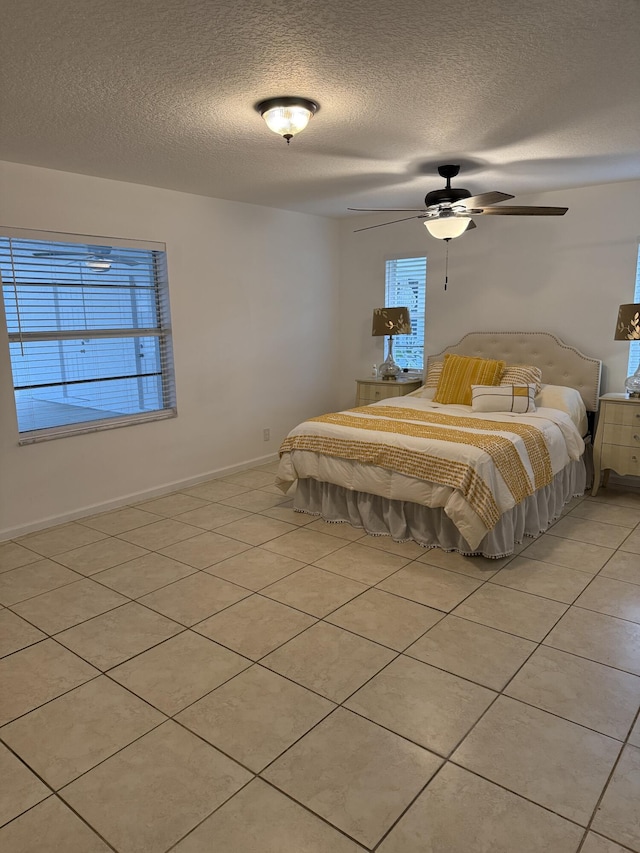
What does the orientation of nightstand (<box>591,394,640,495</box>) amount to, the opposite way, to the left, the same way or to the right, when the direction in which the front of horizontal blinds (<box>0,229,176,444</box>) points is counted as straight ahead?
to the right

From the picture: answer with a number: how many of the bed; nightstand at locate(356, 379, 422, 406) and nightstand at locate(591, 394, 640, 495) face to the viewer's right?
0

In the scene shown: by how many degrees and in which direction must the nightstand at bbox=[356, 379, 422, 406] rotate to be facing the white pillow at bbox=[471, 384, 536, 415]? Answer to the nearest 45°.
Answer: approximately 90° to its left

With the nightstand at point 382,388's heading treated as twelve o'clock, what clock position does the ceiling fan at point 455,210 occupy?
The ceiling fan is roughly at 10 o'clock from the nightstand.

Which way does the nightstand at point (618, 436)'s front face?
toward the camera

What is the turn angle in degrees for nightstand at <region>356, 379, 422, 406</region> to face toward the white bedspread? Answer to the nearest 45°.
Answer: approximately 45° to its left

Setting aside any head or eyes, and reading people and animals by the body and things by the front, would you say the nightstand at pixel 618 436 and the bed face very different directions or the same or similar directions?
same or similar directions

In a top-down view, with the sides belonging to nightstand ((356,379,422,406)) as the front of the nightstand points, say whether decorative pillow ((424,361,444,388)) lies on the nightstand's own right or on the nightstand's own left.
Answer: on the nightstand's own left

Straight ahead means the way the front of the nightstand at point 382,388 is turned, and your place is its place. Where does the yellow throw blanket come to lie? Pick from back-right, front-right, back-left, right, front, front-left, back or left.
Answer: front-left

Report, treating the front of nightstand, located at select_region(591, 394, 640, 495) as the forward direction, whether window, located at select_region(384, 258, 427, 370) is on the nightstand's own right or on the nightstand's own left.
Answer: on the nightstand's own right

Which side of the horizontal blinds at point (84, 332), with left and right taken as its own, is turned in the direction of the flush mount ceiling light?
front

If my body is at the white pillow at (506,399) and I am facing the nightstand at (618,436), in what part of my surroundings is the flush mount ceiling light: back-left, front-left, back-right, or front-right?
back-right

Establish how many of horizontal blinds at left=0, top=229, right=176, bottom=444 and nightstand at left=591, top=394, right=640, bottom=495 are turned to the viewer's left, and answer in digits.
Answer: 0

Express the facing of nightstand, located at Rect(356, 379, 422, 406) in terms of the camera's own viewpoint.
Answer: facing the viewer and to the left of the viewer

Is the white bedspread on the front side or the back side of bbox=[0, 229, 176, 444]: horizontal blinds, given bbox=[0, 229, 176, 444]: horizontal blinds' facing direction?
on the front side

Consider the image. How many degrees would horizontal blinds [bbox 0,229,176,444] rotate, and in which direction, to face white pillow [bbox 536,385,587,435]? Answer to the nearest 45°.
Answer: approximately 45° to its left

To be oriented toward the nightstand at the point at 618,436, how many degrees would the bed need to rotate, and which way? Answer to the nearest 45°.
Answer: approximately 180°

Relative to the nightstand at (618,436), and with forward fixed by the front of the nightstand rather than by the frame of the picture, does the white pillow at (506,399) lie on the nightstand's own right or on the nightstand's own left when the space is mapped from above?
on the nightstand's own right
